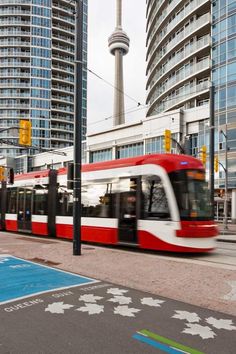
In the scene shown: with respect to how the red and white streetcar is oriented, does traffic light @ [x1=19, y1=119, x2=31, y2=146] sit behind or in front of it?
behind

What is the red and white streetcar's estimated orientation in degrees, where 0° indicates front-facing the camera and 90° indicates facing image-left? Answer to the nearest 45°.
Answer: approximately 315°
